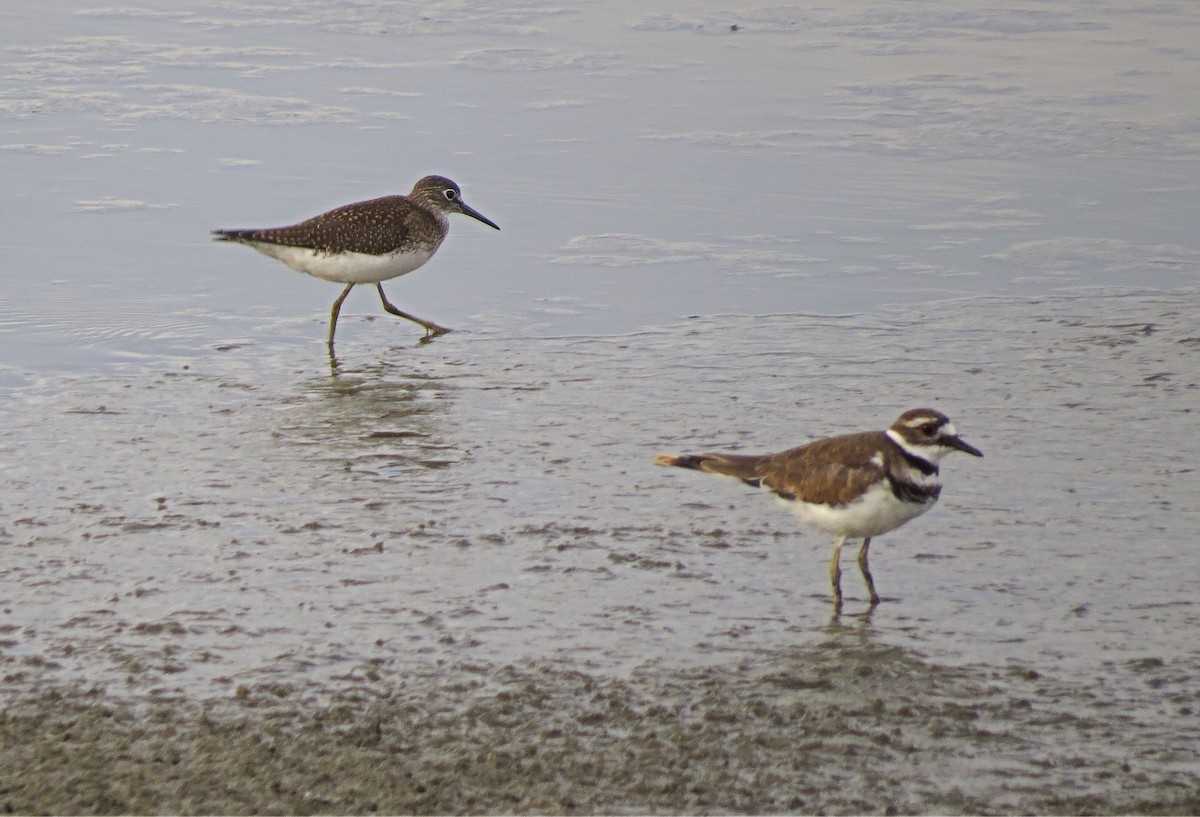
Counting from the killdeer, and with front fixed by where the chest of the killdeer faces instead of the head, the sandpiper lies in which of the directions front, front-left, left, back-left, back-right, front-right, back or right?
back-left

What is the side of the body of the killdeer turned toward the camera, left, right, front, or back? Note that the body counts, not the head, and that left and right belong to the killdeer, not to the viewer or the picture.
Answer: right

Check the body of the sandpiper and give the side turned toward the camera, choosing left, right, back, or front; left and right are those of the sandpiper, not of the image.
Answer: right

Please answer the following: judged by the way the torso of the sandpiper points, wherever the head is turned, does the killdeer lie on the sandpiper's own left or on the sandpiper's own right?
on the sandpiper's own right

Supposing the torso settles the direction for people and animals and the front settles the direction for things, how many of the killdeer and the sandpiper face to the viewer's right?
2

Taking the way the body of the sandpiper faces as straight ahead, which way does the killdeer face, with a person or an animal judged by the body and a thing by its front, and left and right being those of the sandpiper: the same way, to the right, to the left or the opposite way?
the same way
